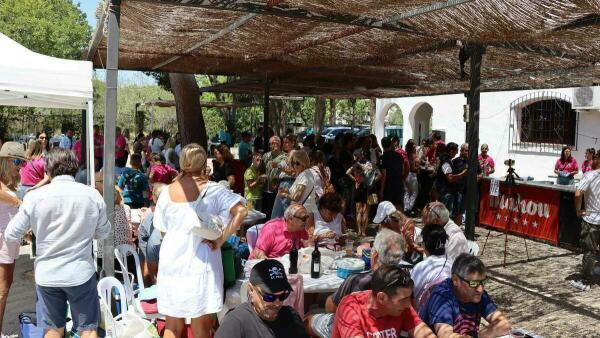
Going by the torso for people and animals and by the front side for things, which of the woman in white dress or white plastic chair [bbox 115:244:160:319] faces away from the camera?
the woman in white dress

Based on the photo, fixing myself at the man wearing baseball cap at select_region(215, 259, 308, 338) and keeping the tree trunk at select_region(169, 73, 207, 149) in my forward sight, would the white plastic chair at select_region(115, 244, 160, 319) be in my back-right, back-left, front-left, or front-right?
front-left

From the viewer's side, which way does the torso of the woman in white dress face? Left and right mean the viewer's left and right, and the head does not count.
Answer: facing away from the viewer

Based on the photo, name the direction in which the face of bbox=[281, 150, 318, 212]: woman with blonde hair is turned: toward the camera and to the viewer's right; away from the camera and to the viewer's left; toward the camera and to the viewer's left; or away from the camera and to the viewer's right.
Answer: toward the camera and to the viewer's left

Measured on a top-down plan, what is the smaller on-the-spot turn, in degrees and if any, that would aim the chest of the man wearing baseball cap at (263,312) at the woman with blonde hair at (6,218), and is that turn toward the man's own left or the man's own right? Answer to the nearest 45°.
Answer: approximately 180°

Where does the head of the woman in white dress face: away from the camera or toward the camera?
away from the camera

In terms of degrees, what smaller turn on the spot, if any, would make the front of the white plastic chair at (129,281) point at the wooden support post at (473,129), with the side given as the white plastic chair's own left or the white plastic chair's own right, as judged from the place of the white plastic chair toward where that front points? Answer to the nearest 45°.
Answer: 0° — it already faces it

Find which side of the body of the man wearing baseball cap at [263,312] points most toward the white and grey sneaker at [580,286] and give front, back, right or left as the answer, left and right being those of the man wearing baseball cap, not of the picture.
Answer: left

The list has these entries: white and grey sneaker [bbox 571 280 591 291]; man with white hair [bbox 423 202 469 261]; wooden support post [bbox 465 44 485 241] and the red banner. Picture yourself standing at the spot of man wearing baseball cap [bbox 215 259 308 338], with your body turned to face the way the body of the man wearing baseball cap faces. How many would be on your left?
4

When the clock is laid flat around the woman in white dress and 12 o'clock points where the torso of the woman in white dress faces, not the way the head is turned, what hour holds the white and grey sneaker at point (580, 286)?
The white and grey sneaker is roughly at 2 o'clock from the woman in white dress.

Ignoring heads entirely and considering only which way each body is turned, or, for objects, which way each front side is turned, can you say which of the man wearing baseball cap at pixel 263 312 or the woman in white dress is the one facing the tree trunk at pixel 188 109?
the woman in white dress

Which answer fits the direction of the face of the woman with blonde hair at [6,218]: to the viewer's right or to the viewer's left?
to the viewer's right

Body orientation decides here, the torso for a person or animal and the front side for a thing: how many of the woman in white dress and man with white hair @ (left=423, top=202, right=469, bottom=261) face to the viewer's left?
1

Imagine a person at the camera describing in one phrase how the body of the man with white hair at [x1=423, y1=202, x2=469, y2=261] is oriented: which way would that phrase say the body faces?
to the viewer's left
